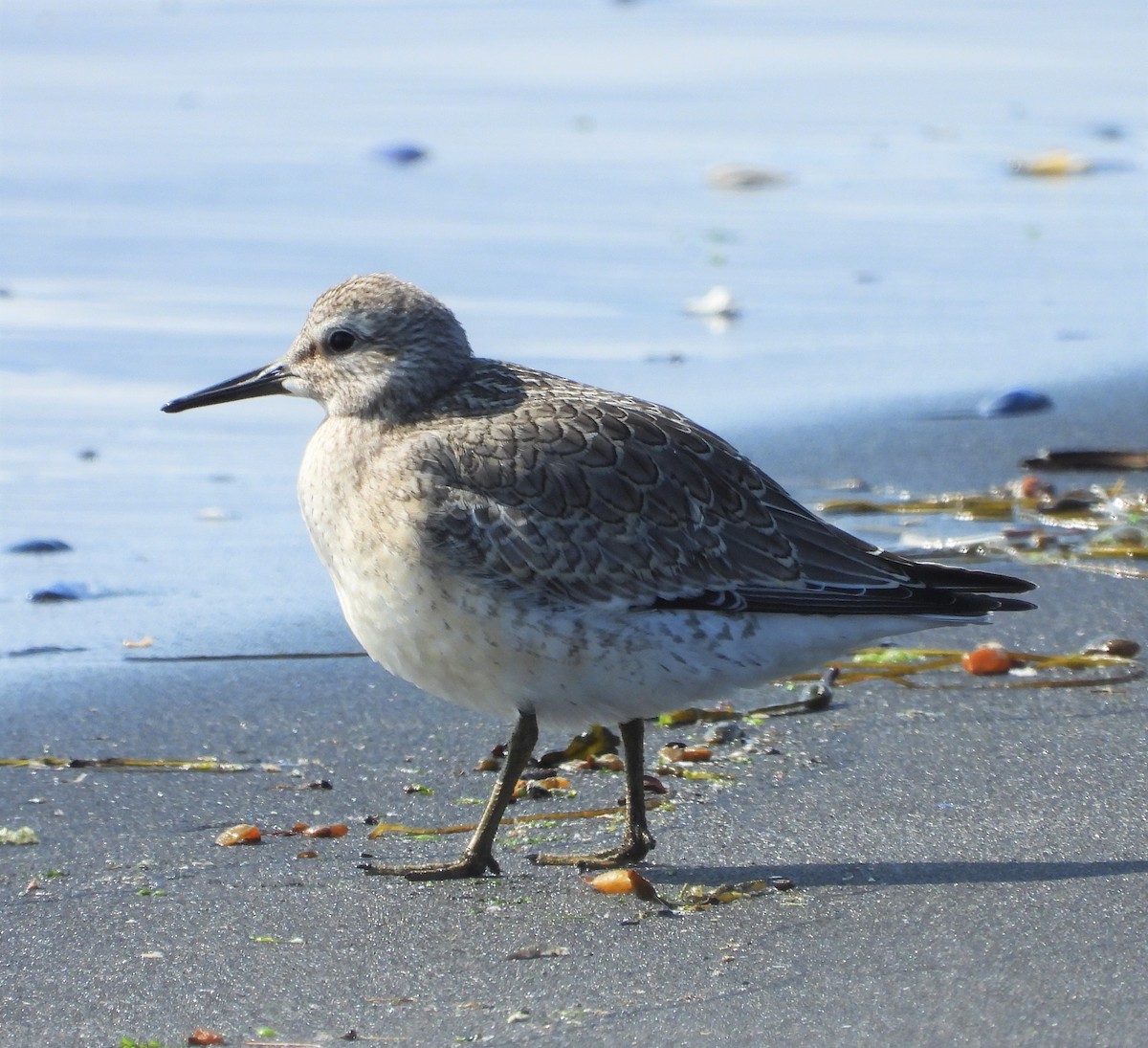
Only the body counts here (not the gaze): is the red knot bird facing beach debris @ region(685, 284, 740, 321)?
no

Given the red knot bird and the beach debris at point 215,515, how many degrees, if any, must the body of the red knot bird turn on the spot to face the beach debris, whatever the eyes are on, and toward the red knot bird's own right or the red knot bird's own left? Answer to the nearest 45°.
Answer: approximately 45° to the red knot bird's own right

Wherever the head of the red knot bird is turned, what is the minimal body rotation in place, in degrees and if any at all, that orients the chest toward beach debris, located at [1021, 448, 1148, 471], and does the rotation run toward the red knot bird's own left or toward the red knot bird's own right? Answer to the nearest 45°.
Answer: approximately 135° to the red knot bird's own right

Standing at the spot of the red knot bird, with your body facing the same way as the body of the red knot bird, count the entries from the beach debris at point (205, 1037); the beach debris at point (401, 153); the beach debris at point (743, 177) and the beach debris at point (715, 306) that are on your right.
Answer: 3

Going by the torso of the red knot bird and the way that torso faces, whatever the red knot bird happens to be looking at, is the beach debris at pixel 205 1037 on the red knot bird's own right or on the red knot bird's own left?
on the red knot bird's own left

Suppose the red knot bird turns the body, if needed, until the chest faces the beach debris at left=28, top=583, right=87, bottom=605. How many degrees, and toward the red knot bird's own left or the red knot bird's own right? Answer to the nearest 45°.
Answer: approximately 45° to the red knot bird's own right

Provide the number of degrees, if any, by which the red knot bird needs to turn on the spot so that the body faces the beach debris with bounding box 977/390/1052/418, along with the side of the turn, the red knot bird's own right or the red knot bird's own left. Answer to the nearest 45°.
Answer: approximately 135° to the red knot bird's own right

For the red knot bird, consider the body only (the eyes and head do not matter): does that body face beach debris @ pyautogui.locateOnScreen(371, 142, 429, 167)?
no

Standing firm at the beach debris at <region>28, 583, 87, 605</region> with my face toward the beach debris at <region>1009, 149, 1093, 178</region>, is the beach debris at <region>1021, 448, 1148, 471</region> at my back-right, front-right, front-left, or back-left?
front-right

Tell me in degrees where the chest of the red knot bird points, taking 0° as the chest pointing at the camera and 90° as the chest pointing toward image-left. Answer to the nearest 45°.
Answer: approximately 90°

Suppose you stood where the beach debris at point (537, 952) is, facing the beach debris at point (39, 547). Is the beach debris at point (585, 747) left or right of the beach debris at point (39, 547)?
right

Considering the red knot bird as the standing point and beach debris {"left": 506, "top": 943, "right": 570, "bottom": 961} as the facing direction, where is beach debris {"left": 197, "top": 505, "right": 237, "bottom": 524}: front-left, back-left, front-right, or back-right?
back-right

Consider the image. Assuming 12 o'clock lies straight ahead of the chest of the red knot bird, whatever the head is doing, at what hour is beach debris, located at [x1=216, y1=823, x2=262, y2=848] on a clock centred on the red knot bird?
The beach debris is roughly at 12 o'clock from the red knot bird.

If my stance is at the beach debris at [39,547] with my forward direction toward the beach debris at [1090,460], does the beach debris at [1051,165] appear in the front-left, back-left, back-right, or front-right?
front-left
